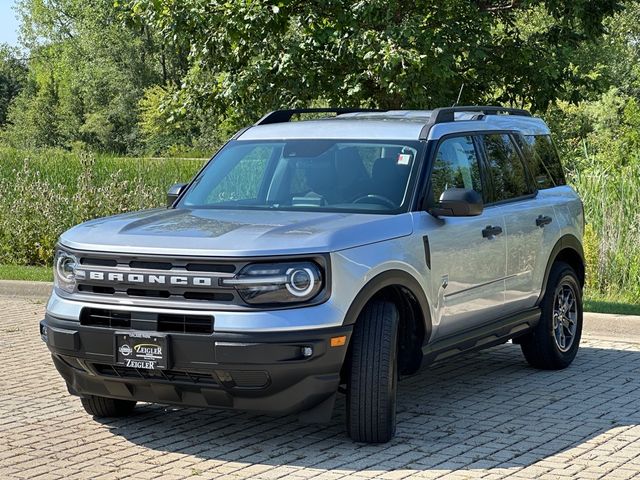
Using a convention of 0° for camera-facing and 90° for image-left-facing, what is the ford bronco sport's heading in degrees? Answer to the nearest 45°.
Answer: approximately 45°

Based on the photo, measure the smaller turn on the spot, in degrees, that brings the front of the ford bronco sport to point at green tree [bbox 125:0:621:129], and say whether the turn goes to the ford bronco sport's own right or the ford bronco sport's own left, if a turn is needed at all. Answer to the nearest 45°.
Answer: approximately 135° to the ford bronco sport's own right
